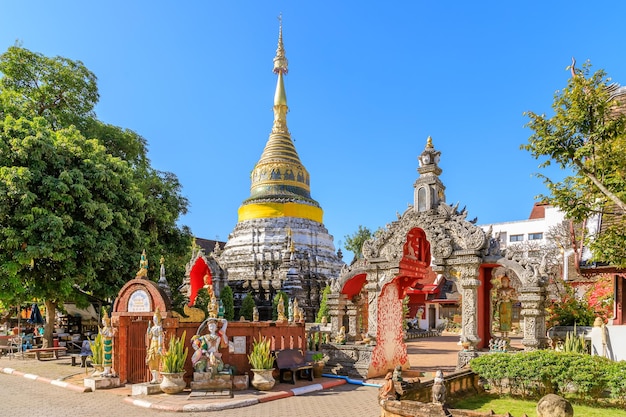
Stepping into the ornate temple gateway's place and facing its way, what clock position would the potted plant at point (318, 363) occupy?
The potted plant is roughly at 1 o'clock from the ornate temple gateway.

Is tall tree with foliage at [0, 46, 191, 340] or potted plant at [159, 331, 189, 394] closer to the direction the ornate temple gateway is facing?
the potted plant

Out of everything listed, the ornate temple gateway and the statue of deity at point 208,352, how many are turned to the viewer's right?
0

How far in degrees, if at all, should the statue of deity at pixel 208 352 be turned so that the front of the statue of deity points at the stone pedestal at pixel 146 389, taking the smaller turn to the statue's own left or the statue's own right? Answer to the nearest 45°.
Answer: approximately 90° to the statue's own right

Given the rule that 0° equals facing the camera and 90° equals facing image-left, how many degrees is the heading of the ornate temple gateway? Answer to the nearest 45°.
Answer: approximately 45°

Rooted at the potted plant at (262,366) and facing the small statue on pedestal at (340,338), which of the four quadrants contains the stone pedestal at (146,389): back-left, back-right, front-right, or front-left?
back-left

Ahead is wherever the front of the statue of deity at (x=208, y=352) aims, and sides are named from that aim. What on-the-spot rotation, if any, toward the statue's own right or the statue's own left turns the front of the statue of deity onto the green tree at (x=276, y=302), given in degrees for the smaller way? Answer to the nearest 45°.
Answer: approximately 180°

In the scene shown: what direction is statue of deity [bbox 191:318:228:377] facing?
toward the camera

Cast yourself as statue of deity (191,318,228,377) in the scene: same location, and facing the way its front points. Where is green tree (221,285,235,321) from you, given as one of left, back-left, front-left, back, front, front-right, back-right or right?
back
